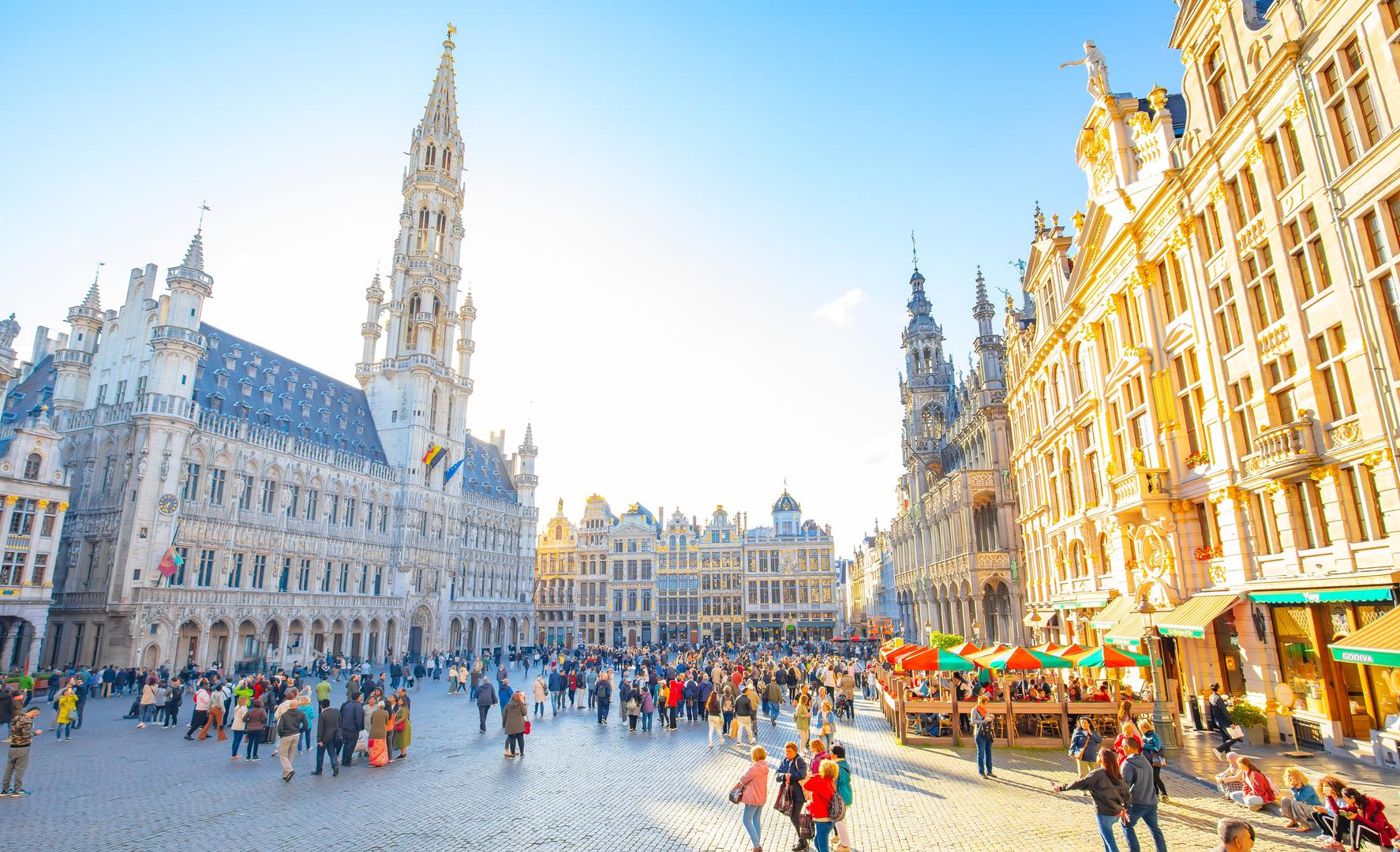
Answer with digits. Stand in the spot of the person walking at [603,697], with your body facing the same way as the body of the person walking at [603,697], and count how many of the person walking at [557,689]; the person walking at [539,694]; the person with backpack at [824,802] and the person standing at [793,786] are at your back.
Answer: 2

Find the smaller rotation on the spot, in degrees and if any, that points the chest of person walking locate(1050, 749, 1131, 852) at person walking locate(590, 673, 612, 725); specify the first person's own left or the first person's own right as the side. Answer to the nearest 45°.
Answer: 0° — they already face them

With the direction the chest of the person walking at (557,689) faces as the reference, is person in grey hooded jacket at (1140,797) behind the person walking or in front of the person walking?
behind

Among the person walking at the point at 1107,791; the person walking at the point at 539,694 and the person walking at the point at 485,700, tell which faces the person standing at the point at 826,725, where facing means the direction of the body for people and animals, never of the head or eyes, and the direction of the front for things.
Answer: the person walking at the point at 1107,791

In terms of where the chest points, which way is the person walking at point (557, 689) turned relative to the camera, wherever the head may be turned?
away from the camera

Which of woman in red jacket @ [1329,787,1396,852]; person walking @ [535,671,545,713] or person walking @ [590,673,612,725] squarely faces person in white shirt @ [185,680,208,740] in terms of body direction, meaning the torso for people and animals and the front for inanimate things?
the woman in red jacket

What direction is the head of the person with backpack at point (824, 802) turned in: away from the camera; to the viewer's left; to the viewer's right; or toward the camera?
away from the camera

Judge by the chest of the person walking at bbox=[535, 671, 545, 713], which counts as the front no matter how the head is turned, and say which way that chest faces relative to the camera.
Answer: away from the camera
